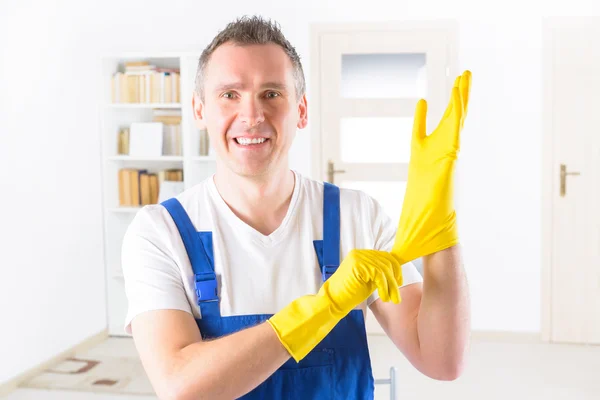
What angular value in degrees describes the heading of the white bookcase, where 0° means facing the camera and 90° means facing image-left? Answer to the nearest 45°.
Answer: approximately 0°

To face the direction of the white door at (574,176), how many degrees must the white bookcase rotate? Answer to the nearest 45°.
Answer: approximately 90° to its left

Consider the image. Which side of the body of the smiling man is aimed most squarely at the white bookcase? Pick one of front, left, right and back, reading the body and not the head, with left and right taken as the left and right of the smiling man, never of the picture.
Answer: back

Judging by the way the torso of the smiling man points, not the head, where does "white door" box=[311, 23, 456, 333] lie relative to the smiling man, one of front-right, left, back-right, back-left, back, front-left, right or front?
back

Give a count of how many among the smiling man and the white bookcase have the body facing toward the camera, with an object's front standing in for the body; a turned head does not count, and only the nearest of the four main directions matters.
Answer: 2

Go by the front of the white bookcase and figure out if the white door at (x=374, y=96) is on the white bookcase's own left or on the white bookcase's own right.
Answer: on the white bookcase's own left

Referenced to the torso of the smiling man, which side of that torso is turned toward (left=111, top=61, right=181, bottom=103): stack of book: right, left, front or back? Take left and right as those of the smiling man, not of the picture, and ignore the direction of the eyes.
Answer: back

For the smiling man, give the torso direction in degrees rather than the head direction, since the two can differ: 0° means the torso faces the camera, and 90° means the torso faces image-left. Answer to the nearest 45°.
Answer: approximately 0°

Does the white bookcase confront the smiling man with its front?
yes
